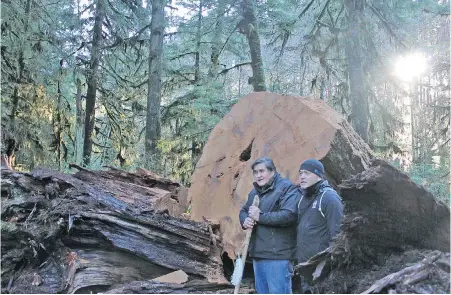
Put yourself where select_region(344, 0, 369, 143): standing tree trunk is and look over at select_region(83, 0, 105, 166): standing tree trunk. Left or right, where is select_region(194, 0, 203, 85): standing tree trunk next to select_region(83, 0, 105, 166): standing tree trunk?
right

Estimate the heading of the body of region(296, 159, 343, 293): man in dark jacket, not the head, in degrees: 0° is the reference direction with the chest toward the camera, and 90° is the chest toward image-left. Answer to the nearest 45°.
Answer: approximately 45°

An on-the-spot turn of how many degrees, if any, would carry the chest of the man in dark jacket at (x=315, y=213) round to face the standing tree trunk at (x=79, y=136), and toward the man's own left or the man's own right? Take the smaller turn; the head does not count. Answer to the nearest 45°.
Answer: approximately 90° to the man's own right

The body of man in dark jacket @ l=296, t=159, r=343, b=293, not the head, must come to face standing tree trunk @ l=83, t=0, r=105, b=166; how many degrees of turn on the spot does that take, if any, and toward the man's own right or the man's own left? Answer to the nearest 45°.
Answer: approximately 90° to the man's own right

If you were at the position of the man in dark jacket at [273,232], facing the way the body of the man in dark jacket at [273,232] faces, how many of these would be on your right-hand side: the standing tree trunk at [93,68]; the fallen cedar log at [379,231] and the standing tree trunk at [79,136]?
2

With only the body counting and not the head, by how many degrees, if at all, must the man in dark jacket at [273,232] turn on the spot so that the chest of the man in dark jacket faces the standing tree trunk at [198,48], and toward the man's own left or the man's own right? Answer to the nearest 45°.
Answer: approximately 135° to the man's own right

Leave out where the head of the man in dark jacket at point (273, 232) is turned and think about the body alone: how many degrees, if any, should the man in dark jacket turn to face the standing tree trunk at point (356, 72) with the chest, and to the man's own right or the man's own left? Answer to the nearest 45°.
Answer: approximately 135° to the man's own right

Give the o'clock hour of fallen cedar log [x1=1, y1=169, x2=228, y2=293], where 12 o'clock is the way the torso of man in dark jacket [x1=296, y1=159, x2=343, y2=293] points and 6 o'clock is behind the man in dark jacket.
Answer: The fallen cedar log is roughly at 2 o'clock from the man in dark jacket.

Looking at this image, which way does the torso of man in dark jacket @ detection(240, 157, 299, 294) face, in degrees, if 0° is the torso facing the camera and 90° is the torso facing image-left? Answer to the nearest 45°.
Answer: approximately 45°

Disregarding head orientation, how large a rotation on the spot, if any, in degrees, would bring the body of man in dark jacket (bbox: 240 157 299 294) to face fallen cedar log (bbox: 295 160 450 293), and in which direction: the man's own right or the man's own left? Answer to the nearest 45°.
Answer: approximately 90° to the man's own left

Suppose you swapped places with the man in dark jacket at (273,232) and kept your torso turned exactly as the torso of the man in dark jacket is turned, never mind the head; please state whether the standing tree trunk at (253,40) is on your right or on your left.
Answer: on your right
